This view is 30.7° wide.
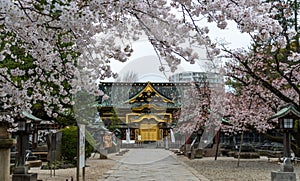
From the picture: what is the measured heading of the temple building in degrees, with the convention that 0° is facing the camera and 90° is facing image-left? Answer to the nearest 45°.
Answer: approximately 0°

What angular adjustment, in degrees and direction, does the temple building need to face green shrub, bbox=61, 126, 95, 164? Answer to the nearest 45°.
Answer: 0° — it already faces it

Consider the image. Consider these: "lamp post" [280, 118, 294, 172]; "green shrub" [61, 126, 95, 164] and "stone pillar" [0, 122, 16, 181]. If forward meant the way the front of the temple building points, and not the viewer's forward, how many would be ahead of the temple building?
3

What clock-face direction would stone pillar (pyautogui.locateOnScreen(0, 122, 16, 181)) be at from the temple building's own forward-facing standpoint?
The stone pillar is roughly at 12 o'clock from the temple building.

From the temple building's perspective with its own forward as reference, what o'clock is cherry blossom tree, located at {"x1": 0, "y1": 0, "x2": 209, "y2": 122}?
The cherry blossom tree is roughly at 12 o'clock from the temple building.
